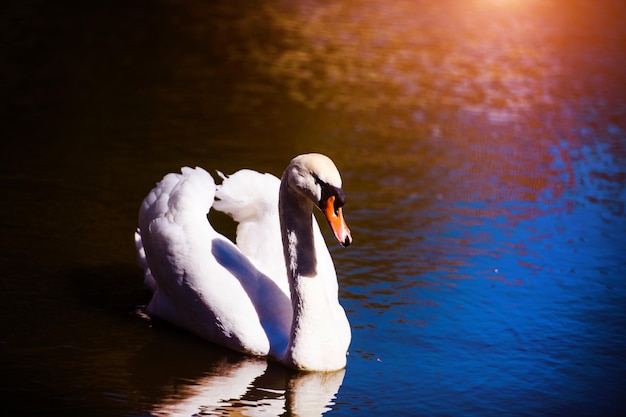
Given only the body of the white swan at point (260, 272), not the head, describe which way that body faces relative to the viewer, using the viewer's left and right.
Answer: facing the viewer and to the right of the viewer
